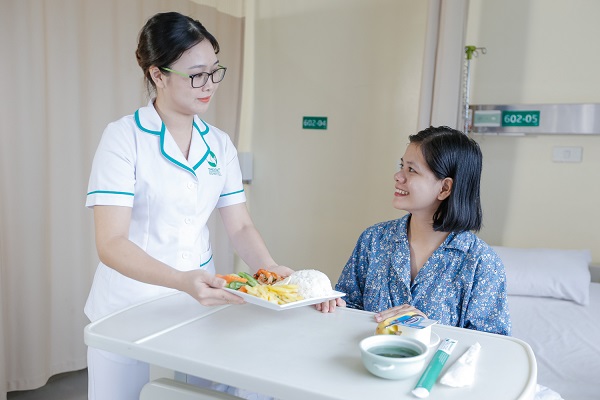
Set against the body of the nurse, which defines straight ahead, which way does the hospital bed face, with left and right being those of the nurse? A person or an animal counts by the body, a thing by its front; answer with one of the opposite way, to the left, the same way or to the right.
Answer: to the right

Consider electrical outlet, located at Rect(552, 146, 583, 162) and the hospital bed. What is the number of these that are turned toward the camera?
2

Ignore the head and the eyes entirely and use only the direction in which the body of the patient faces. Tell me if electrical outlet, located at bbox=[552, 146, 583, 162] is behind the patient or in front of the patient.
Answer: behind

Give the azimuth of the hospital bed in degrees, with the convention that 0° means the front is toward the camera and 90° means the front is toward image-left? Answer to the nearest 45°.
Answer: approximately 0°

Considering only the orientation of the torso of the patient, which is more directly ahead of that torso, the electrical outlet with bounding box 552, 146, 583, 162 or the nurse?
the nurse

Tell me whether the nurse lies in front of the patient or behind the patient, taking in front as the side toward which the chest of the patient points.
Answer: in front

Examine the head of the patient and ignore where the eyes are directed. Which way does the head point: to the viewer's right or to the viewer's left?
to the viewer's left

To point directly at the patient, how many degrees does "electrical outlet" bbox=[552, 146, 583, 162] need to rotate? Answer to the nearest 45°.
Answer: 0° — it already faces them

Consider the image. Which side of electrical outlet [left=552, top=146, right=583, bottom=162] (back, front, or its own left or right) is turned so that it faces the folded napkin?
front

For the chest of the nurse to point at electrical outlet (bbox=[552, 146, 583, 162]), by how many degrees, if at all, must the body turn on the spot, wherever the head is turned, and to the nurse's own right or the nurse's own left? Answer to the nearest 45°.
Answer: approximately 90° to the nurse's own left

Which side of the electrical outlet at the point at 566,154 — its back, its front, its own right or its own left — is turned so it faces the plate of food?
front
